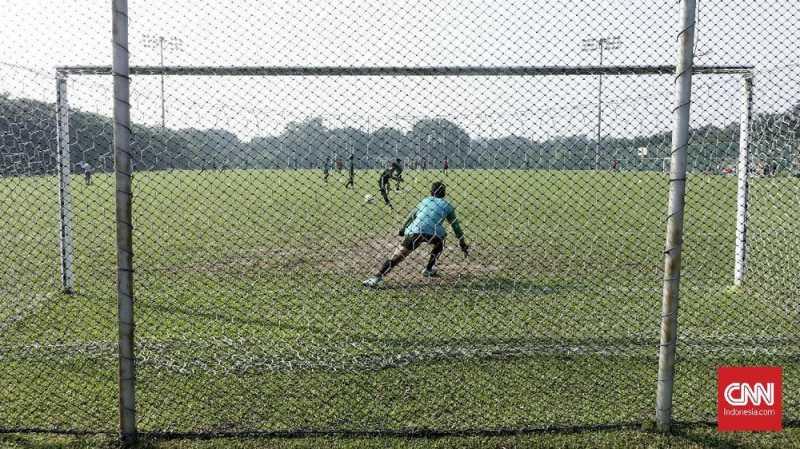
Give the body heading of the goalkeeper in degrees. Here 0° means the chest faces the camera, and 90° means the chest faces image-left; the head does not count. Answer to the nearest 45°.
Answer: approximately 180°
